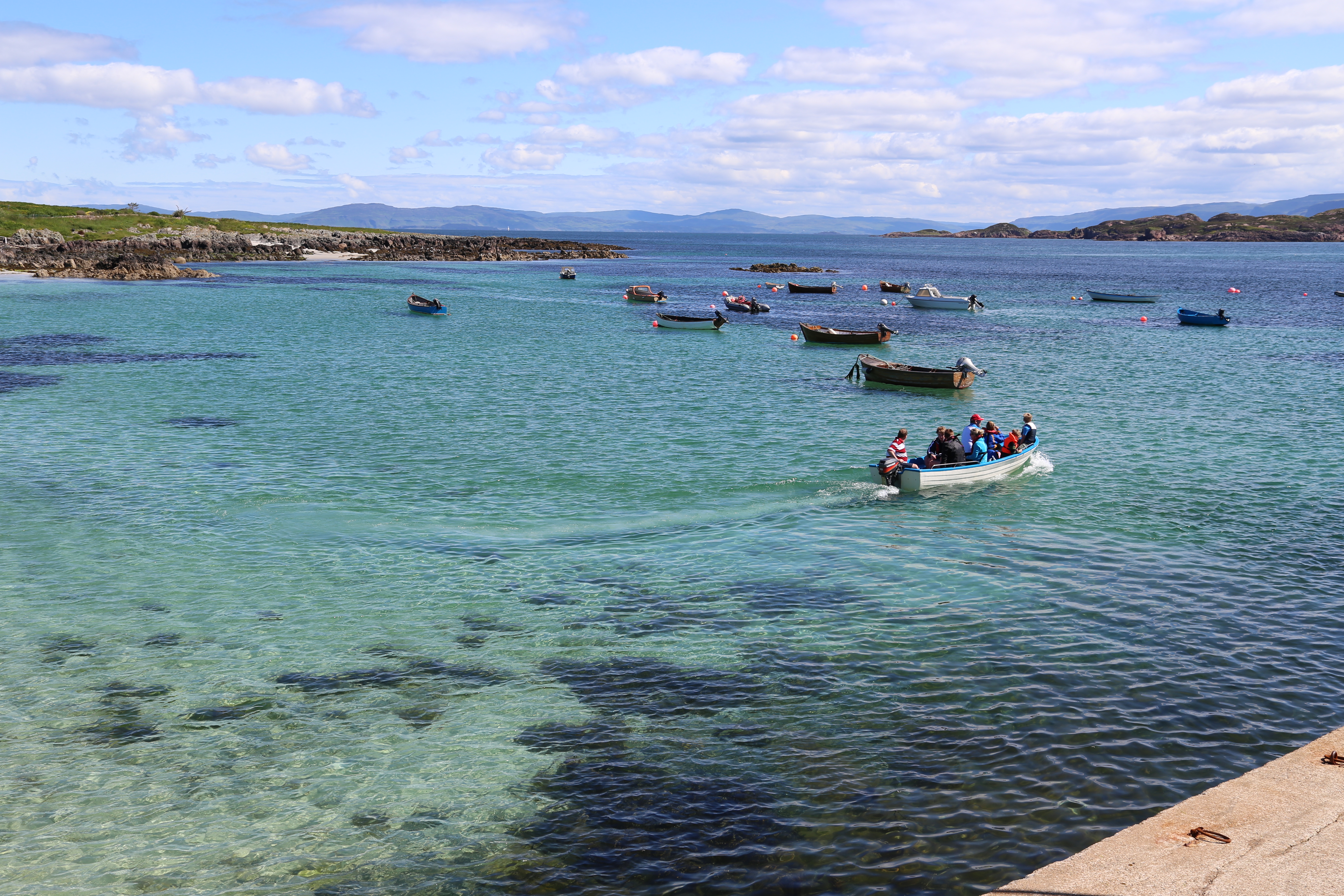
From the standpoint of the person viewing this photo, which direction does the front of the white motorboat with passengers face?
facing away from the viewer and to the right of the viewer

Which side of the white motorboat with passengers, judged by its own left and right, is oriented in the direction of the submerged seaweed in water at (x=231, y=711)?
back

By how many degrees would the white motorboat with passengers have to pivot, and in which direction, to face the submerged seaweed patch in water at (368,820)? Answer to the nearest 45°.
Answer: approximately 135° to its right

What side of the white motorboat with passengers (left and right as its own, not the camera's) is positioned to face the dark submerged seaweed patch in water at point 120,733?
back
